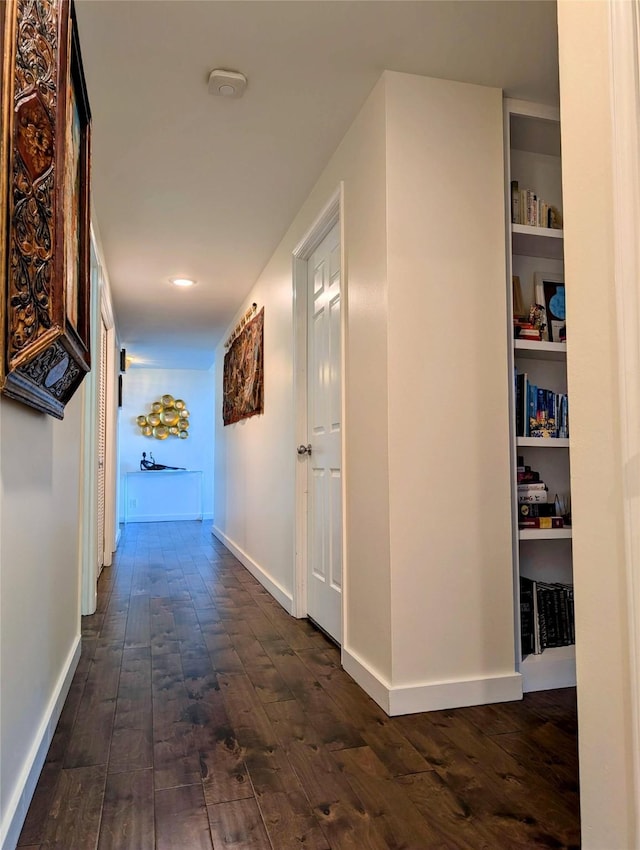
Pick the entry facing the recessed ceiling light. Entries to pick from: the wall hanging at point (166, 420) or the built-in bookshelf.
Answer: the wall hanging

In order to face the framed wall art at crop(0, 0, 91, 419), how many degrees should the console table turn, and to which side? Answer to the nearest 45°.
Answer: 0° — it already faces it

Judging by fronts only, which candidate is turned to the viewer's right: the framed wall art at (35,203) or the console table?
the framed wall art

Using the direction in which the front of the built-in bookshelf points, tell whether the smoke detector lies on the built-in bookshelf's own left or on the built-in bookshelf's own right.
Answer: on the built-in bookshelf's own right

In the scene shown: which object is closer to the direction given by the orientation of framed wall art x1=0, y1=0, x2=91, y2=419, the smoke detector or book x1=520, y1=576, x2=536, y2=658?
the book

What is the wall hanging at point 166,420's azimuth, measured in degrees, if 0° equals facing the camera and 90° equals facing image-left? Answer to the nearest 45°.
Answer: approximately 0°

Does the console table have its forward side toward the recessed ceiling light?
yes

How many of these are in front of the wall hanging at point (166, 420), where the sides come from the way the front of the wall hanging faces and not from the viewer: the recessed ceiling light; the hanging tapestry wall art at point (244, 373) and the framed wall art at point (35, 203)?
3

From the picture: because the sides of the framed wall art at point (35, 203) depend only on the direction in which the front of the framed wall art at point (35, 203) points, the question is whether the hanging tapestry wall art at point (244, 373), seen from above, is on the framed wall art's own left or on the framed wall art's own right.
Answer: on the framed wall art's own left

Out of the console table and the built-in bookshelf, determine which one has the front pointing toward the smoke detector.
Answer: the console table

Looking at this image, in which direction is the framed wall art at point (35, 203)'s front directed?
to the viewer's right

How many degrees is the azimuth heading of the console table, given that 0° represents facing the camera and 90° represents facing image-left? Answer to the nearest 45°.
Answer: approximately 0°
